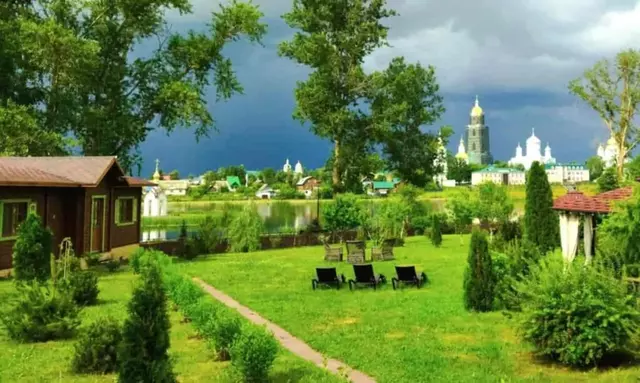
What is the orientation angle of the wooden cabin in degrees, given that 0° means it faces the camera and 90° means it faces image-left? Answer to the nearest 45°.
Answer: approximately 315°

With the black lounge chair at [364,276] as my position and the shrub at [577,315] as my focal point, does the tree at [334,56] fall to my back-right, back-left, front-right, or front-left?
back-left

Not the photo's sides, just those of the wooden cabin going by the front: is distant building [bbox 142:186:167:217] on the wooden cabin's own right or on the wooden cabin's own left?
on the wooden cabin's own left

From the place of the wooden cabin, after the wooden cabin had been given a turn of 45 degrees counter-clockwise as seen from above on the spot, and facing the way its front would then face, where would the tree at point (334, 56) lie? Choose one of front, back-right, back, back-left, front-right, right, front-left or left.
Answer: front-left

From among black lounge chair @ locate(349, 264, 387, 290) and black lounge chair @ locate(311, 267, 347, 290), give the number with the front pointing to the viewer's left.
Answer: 0

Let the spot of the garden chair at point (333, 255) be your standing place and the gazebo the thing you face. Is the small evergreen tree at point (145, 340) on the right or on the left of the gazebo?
right

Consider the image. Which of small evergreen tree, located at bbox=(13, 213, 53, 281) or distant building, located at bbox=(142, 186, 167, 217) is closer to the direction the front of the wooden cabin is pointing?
the small evergreen tree

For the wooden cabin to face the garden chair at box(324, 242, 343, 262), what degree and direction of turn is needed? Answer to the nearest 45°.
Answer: approximately 45° to its left

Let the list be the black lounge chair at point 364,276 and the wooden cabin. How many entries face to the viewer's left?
0

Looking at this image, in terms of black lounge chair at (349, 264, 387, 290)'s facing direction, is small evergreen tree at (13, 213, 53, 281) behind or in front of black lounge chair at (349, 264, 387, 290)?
behind
